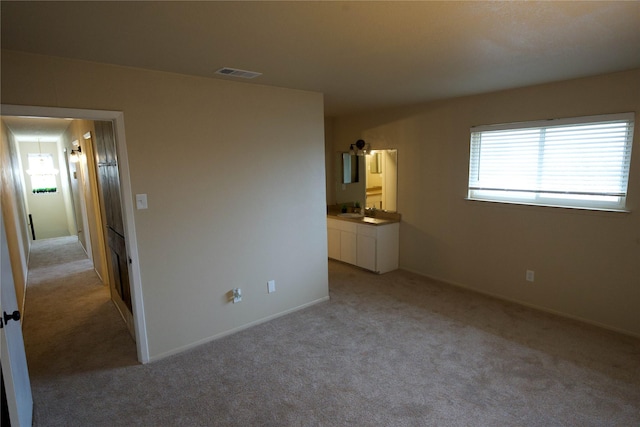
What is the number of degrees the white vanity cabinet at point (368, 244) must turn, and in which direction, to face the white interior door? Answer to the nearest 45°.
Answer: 0° — it already faces it

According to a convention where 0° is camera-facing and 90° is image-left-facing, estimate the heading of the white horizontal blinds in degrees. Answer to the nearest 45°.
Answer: approximately 45°

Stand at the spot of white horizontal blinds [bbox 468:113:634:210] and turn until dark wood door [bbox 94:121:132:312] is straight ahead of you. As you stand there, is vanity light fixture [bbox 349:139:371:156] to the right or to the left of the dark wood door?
right

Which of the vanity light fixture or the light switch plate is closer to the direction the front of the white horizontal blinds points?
the light switch plate

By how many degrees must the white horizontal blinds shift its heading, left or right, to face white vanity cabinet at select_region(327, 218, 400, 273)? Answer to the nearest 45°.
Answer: approximately 45° to its right

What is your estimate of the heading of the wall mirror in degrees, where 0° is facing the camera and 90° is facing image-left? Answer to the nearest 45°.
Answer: approximately 45°

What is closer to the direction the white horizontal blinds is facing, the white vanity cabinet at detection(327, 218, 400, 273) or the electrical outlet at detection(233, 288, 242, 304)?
the electrical outlet

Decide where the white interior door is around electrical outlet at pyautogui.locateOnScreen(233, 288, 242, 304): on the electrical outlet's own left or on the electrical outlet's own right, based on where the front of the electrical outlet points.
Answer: on the electrical outlet's own right

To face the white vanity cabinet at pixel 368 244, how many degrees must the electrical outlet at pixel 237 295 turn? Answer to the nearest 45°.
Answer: approximately 90° to its left

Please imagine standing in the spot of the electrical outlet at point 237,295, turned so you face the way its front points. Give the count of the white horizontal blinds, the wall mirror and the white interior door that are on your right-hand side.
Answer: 1

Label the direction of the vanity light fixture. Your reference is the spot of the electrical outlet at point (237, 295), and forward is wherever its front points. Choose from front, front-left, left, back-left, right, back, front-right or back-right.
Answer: left
